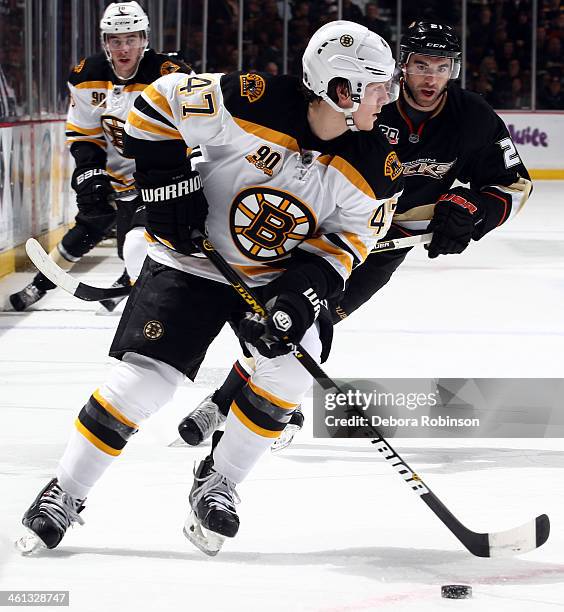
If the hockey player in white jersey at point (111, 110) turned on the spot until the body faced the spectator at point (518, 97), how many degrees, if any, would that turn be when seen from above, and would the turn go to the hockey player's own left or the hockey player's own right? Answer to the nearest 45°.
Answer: approximately 135° to the hockey player's own left

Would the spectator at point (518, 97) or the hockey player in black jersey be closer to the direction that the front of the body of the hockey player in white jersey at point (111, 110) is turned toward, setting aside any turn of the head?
the hockey player in black jersey

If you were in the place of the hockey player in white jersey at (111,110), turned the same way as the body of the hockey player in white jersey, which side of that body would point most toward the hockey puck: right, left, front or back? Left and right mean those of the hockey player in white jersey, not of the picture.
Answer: front

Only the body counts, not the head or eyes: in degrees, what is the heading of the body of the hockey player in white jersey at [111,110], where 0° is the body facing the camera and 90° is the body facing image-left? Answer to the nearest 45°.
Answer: approximately 0°

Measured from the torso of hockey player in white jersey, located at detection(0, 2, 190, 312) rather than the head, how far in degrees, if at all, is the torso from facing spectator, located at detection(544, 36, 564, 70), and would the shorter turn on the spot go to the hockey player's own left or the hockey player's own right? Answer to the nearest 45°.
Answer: approximately 135° to the hockey player's own left

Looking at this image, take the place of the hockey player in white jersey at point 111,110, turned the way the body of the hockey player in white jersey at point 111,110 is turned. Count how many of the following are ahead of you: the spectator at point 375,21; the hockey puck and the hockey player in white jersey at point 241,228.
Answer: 2

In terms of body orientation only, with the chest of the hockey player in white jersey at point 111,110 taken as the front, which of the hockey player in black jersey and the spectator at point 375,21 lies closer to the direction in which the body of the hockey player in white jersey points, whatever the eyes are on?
the hockey player in black jersey

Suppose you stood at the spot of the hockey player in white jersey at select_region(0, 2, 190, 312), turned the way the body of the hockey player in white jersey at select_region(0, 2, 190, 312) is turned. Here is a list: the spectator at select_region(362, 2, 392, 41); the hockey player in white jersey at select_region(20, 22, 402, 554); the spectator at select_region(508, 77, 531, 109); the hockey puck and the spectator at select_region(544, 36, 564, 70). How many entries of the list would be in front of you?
2

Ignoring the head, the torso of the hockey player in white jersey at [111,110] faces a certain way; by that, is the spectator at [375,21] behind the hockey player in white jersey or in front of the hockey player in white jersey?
behind

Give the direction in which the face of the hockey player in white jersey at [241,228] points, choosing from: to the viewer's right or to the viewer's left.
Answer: to the viewer's right

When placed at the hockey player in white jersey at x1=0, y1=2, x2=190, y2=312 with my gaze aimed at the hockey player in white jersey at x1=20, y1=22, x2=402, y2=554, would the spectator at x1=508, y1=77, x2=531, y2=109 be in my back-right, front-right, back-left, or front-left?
back-left

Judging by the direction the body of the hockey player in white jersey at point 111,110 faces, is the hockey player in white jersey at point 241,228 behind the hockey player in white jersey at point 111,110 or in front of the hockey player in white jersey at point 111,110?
in front
